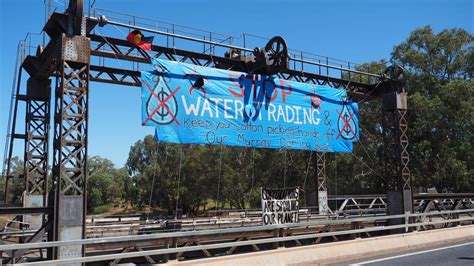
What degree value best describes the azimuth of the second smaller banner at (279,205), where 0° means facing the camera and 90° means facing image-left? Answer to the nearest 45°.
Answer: approximately 0°

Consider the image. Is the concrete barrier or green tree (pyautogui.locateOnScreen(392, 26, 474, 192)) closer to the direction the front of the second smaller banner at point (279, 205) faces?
the concrete barrier

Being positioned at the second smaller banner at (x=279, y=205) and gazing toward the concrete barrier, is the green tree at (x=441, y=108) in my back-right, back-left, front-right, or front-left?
back-left

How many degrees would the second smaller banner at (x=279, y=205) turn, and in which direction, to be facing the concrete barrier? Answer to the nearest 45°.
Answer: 0° — it already faces it

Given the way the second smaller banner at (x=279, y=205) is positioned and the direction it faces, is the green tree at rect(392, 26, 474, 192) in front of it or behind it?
behind
